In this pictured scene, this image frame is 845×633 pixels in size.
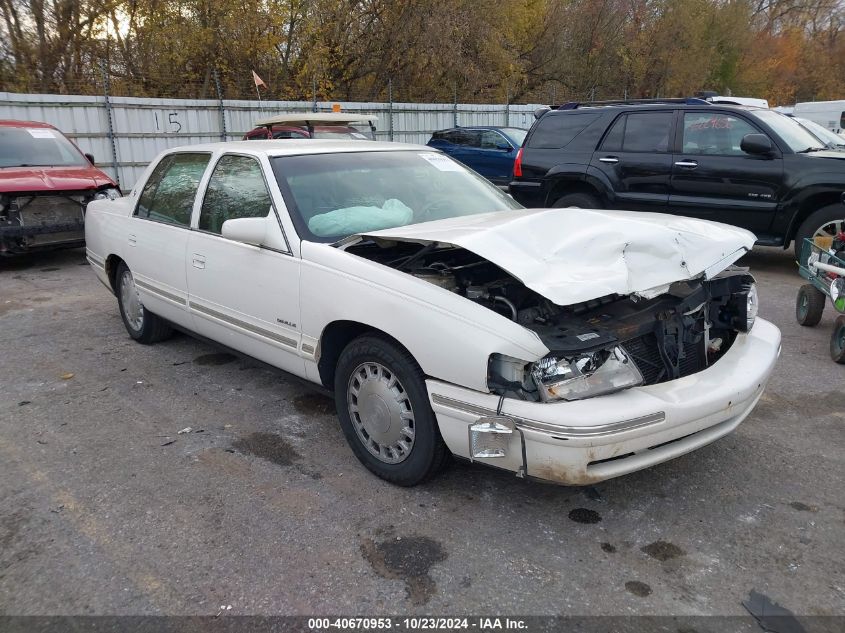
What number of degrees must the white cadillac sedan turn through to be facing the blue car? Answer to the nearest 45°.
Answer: approximately 135° to its left

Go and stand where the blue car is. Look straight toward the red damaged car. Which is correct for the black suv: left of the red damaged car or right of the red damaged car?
left

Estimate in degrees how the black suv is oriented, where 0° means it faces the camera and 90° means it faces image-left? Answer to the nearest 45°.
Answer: approximately 270°

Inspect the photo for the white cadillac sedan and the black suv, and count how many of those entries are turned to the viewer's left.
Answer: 0

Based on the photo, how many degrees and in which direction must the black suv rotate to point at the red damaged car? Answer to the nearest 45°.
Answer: approximately 180°

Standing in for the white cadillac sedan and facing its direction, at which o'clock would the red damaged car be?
The red damaged car is roughly at 6 o'clock from the white cadillac sedan.

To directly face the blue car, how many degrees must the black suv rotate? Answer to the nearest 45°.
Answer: approximately 135° to its left

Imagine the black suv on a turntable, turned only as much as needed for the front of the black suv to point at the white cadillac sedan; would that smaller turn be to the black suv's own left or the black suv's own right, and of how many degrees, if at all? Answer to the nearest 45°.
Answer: approximately 90° to the black suv's own right

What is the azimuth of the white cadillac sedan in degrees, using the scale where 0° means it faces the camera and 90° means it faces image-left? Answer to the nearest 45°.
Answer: approximately 315°
